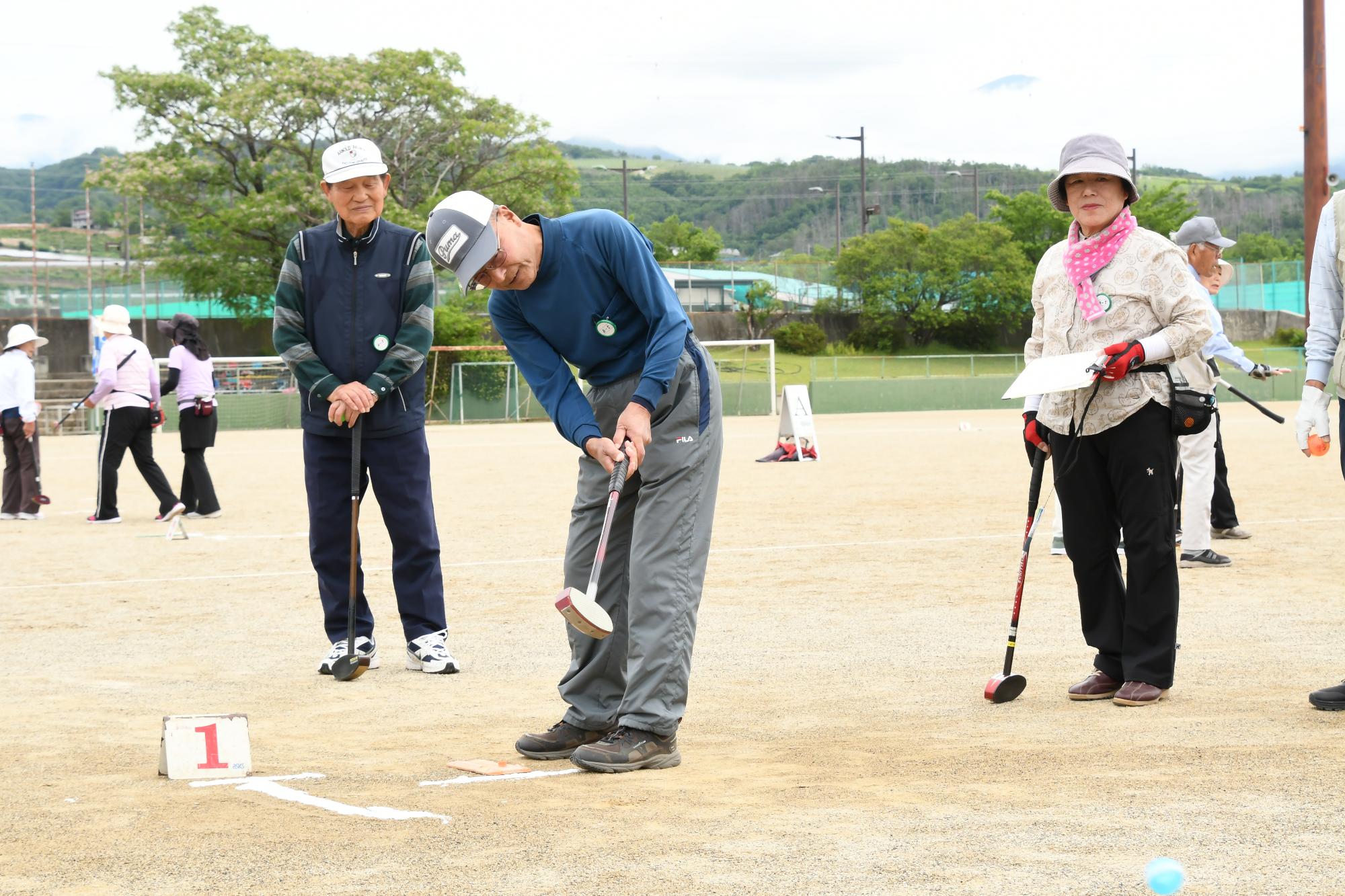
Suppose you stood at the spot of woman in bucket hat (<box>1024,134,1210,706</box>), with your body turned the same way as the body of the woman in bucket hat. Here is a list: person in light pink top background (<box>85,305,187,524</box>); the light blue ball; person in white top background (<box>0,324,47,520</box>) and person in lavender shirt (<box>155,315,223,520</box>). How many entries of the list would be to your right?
3

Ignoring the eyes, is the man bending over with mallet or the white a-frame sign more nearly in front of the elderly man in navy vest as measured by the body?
the man bending over with mallet

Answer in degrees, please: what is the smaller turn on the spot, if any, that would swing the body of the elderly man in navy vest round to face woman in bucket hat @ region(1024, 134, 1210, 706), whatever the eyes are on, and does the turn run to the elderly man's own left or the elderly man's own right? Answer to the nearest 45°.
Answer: approximately 45° to the elderly man's own left

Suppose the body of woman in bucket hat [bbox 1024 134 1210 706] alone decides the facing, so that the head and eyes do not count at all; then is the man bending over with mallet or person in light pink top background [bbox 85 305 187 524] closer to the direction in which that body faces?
the man bending over with mallet

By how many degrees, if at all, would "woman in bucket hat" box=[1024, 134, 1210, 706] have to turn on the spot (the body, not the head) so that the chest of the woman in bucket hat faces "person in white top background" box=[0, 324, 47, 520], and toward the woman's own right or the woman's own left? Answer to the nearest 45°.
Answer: approximately 90° to the woman's own right

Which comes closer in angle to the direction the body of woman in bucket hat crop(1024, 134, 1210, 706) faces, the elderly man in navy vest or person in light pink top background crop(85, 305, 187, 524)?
the elderly man in navy vest

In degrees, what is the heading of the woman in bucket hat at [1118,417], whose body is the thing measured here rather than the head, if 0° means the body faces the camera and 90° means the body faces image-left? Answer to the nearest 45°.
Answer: approximately 45°

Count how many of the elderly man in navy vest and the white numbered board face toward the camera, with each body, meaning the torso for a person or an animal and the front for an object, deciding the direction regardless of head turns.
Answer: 2
